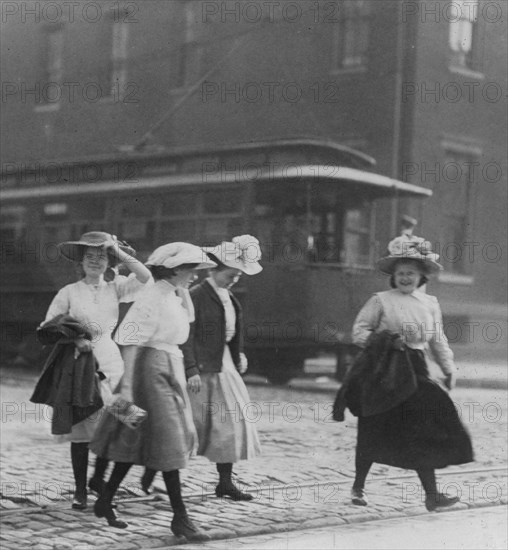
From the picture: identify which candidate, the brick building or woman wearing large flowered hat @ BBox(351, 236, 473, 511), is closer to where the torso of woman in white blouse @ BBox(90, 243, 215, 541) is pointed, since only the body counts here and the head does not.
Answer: the woman wearing large flowered hat

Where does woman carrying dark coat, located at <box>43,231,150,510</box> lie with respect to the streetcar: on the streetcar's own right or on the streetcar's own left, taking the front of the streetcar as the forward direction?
on the streetcar's own right

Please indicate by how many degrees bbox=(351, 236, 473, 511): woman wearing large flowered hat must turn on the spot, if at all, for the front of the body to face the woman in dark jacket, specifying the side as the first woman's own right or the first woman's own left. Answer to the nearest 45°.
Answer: approximately 135° to the first woman's own right

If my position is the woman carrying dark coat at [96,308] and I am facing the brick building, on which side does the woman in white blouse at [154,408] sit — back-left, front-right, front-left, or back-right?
back-right

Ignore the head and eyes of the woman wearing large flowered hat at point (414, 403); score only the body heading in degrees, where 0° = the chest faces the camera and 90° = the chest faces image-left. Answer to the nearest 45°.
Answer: approximately 315°

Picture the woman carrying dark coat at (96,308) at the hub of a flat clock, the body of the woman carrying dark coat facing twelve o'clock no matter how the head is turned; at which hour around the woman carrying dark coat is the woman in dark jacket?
The woman in dark jacket is roughly at 9 o'clock from the woman carrying dark coat.
